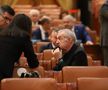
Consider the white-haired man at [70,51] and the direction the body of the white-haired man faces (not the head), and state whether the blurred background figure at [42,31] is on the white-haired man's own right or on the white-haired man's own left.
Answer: on the white-haired man's own right

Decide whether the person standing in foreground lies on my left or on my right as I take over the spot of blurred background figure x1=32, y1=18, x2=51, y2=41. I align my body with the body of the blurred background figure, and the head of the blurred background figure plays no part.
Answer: on my right

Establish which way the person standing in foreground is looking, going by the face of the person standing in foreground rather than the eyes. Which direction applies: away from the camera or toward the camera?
away from the camera

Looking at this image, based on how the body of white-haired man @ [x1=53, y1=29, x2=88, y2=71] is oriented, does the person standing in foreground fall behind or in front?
in front

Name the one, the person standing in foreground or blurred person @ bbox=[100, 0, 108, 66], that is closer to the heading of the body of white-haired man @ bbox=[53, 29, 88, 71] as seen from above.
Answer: the person standing in foreground

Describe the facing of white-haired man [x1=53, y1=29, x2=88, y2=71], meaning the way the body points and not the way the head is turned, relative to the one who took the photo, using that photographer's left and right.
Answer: facing to the left of the viewer
